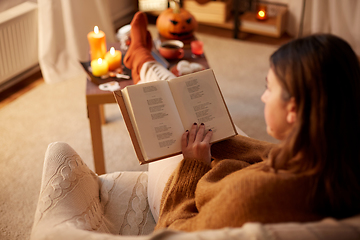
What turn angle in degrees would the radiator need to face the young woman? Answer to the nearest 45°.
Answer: approximately 45° to its right

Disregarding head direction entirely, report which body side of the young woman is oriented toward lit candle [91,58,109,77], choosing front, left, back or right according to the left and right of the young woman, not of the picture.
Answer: front

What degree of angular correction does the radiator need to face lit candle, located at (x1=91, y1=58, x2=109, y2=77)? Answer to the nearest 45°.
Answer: approximately 45° to its right

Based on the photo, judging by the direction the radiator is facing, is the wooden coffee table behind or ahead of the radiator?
ahead

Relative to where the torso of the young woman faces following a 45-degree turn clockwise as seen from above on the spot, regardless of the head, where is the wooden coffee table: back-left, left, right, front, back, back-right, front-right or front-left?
front-left

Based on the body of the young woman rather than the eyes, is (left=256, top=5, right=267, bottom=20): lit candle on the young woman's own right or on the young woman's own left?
on the young woman's own right

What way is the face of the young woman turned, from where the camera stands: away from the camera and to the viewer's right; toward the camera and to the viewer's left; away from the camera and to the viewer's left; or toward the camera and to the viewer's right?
away from the camera and to the viewer's left

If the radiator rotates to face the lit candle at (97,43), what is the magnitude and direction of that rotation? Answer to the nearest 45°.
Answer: approximately 45° to its right

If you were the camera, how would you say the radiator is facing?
facing the viewer and to the right of the viewer

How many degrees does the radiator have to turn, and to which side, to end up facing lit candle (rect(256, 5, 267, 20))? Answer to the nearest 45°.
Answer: approximately 45° to its left

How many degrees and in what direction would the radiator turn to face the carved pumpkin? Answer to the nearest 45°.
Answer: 0° — it already faces it

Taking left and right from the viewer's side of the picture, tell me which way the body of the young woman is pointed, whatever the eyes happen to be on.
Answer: facing away from the viewer and to the left of the viewer

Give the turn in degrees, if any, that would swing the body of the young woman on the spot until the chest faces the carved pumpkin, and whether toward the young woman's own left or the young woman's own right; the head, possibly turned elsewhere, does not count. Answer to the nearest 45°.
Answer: approximately 45° to the young woman's own right
